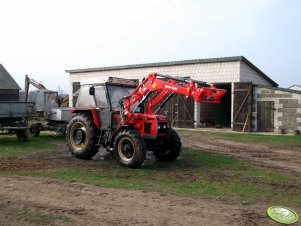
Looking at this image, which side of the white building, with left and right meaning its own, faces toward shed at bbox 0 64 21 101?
right

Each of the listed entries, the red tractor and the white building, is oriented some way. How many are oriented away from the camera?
0

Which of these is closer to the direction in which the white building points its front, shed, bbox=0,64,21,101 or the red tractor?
the red tractor

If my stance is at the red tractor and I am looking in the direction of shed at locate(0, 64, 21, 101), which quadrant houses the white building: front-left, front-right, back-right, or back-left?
front-right

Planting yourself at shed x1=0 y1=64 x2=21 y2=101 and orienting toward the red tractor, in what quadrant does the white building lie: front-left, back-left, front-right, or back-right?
front-left

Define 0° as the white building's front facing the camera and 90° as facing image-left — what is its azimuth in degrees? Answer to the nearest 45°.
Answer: approximately 45°

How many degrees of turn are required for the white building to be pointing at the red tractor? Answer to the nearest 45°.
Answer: approximately 45° to its left

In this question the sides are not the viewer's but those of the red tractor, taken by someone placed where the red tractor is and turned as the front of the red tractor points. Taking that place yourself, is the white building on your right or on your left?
on your left

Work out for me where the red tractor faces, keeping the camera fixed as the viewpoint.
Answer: facing the viewer and to the right of the viewer

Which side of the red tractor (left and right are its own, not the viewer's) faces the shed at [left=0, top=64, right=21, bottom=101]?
back

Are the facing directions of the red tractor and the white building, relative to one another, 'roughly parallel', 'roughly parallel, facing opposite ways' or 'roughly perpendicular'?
roughly perpendicular
